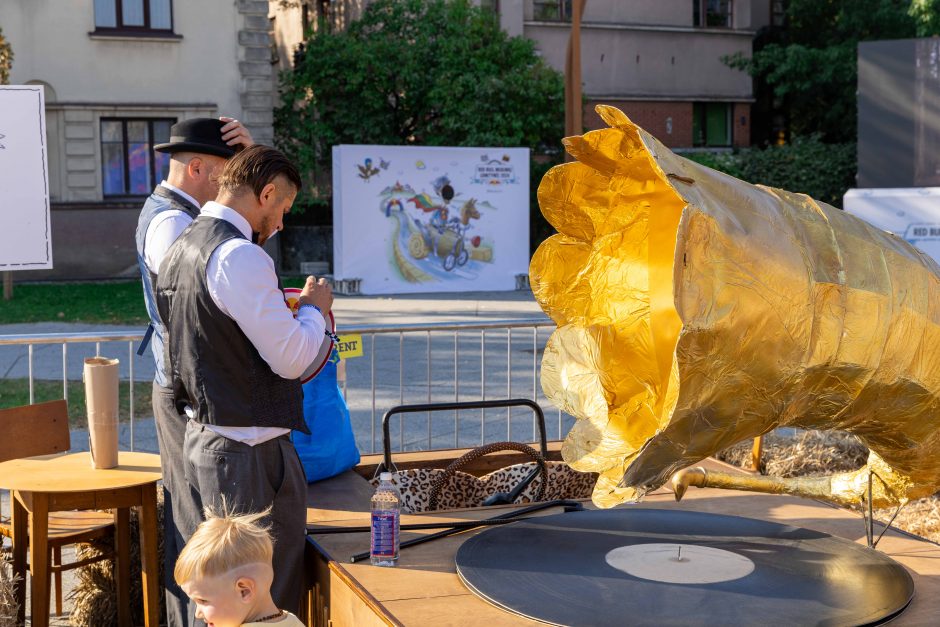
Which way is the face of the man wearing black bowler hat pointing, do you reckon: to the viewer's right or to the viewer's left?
to the viewer's right

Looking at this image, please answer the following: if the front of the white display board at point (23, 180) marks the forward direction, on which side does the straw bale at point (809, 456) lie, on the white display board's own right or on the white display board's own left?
on the white display board's own left

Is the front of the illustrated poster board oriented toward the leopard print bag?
yes

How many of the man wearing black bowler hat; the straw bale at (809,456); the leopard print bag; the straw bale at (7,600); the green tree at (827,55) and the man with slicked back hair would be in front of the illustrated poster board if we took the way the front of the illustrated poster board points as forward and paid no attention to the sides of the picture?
5

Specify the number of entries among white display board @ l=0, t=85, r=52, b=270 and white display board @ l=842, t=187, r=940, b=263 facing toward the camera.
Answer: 2

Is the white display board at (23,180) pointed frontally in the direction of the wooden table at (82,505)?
yes

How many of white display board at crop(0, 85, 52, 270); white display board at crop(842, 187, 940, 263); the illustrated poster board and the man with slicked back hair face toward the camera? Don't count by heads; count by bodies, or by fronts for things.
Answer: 3

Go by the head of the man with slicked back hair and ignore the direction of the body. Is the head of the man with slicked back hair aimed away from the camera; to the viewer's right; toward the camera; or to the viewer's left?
to the viewer's right

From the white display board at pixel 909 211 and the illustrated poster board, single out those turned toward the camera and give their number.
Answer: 2
